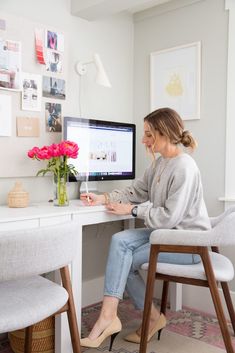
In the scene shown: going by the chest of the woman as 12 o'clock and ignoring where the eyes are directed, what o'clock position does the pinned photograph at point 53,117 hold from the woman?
The pinned photograph is roughly at 1 o'clock from the woman.

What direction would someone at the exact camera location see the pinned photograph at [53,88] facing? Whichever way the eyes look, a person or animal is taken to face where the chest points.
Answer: facing the viewer and to the right of the viewer

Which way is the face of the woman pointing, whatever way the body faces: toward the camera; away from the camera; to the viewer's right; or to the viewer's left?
to the viewer's left

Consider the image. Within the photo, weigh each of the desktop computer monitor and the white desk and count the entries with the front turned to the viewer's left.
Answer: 0

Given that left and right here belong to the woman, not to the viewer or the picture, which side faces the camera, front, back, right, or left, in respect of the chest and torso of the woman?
left

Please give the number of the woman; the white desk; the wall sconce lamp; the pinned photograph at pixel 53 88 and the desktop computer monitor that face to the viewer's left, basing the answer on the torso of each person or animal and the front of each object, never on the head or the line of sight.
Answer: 1

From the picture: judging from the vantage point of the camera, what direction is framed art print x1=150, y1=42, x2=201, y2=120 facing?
facing the viewer and to the left of the viewer

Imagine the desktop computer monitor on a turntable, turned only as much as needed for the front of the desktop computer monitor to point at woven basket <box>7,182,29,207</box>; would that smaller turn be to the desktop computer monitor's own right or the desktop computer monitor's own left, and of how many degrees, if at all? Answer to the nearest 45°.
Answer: approximately 90° to the desktop computer monitor's own right

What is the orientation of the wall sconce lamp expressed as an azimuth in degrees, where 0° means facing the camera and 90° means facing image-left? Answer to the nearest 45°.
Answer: approximately 315°
